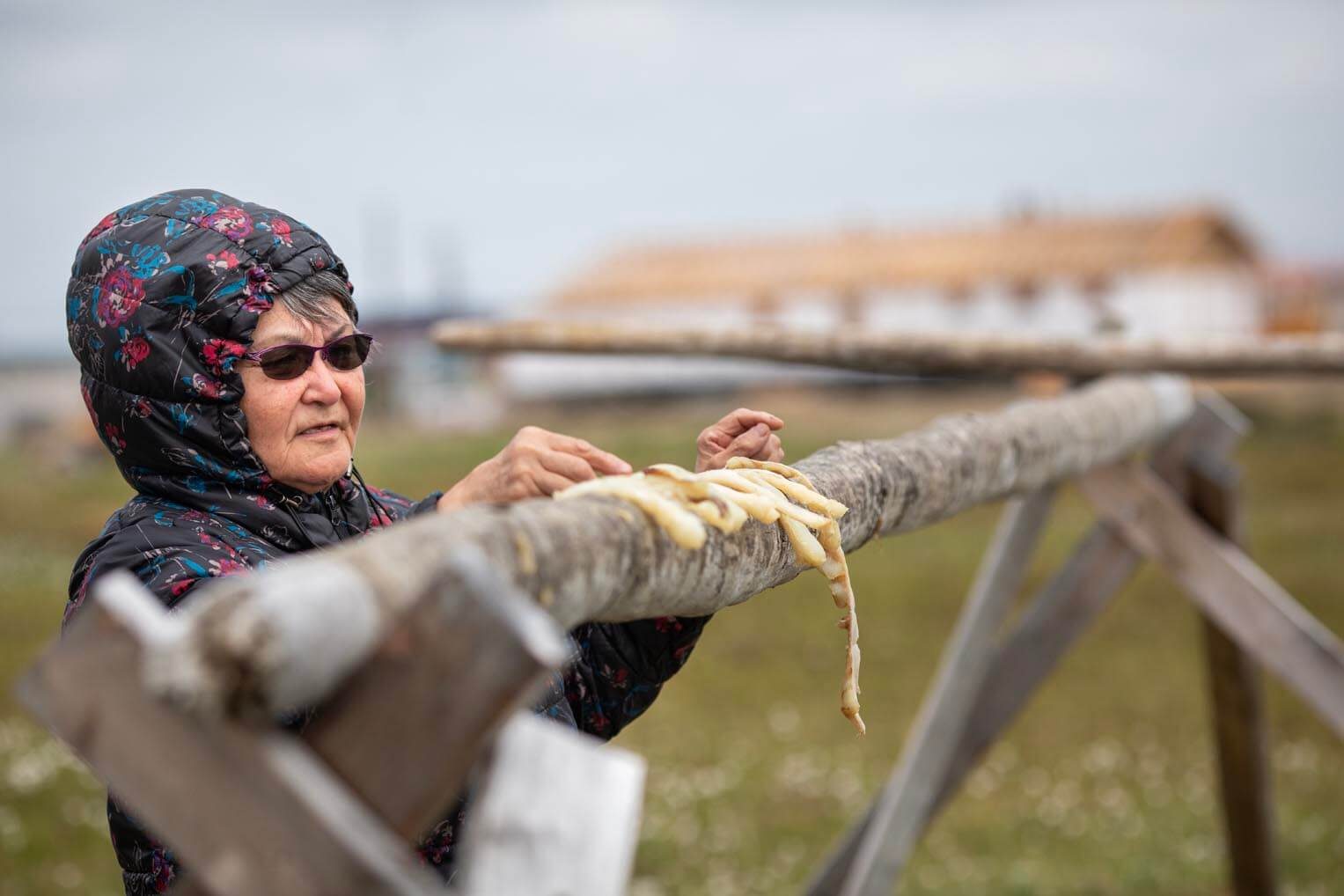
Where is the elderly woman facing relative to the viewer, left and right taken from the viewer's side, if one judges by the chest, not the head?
facing the viewer and to the right of the viewer

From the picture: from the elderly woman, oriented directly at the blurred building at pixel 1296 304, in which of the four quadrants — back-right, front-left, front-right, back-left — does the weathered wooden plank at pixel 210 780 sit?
back-right

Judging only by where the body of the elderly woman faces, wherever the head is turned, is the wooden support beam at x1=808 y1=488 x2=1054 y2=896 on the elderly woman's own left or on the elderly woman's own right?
on the elderly woman's own left

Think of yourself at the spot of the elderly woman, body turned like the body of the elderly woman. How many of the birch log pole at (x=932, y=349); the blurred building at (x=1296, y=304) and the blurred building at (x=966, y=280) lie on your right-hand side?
0

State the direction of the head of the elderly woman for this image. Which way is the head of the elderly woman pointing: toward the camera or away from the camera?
toward the camera

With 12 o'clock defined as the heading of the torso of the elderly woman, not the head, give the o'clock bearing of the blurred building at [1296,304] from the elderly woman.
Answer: The blurred building is roughly at 9 o'clock from the elderly woman.

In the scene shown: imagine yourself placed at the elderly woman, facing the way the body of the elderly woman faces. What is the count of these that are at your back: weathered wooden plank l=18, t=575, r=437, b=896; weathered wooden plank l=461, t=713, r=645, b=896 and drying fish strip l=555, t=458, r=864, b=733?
0

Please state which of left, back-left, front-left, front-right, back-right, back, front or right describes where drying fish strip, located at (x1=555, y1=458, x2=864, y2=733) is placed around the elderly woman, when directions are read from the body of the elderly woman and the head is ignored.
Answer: front

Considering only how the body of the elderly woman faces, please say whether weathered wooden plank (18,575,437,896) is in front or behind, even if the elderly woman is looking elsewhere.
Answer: in front

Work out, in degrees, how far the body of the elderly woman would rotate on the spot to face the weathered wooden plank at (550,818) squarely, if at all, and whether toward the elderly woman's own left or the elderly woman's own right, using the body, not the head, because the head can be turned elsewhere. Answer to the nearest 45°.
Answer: approximately 45° to the elderly woman's own right

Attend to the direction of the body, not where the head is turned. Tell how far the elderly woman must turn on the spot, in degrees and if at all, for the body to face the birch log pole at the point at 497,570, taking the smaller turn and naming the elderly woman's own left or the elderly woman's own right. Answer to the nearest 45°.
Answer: approximately 45° to the elderly woman's own right

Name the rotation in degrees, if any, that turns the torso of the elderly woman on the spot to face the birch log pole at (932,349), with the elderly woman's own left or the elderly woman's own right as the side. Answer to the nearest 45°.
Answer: approximately 90° to the elderly woman's own left
